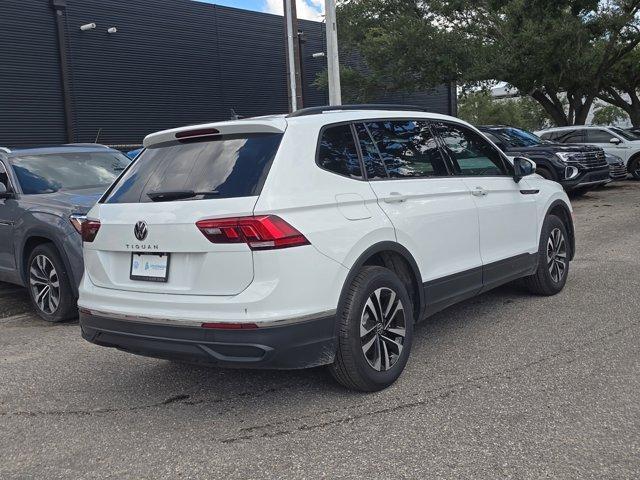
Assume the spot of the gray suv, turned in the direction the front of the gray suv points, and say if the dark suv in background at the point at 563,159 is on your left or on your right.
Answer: on your left

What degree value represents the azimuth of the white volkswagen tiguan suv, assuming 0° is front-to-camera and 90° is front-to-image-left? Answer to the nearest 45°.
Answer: approximately 225°

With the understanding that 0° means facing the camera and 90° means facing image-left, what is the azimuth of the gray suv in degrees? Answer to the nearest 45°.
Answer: approximately 315°

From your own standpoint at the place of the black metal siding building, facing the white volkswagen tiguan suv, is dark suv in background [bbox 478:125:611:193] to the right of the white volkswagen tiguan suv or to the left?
left

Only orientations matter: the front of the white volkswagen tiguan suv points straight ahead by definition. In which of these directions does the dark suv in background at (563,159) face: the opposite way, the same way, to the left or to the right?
to the right

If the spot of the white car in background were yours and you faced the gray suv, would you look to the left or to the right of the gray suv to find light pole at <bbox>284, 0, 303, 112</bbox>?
right

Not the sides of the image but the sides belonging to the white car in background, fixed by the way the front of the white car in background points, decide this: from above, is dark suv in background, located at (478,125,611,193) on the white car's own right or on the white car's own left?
on the white car's own right

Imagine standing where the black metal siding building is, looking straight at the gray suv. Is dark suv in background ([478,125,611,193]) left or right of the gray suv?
left

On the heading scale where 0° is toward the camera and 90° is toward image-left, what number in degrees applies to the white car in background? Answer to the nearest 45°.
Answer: approximately 315°

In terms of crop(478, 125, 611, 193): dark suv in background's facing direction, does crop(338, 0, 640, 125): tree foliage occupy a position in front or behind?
behind
